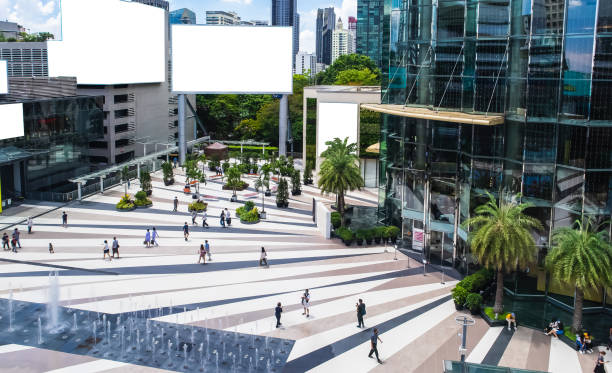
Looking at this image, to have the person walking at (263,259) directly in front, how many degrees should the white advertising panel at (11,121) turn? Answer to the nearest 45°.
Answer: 0° — it already faces them

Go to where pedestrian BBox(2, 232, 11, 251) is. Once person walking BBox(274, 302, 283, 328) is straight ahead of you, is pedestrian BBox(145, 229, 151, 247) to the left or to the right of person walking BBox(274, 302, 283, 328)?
left

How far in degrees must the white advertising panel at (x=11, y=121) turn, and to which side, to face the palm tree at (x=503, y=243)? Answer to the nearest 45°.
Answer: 0° — it already faces it

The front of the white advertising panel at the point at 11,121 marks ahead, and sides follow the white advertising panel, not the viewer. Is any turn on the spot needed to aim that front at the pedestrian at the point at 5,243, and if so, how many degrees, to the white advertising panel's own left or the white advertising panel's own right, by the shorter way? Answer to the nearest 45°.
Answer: approximately 45° to the white advertising panel's own right

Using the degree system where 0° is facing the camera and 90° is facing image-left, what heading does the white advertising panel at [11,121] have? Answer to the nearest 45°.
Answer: approximately 315°

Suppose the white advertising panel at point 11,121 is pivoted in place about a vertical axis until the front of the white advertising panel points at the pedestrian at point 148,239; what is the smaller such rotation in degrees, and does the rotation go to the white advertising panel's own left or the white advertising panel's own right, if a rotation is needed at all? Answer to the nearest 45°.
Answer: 0° — it already faces them

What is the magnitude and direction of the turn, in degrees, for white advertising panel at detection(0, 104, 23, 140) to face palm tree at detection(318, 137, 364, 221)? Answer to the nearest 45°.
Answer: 0° — it already faces it

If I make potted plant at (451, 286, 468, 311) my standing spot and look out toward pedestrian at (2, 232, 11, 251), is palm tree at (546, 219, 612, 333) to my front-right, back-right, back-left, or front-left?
back-left
